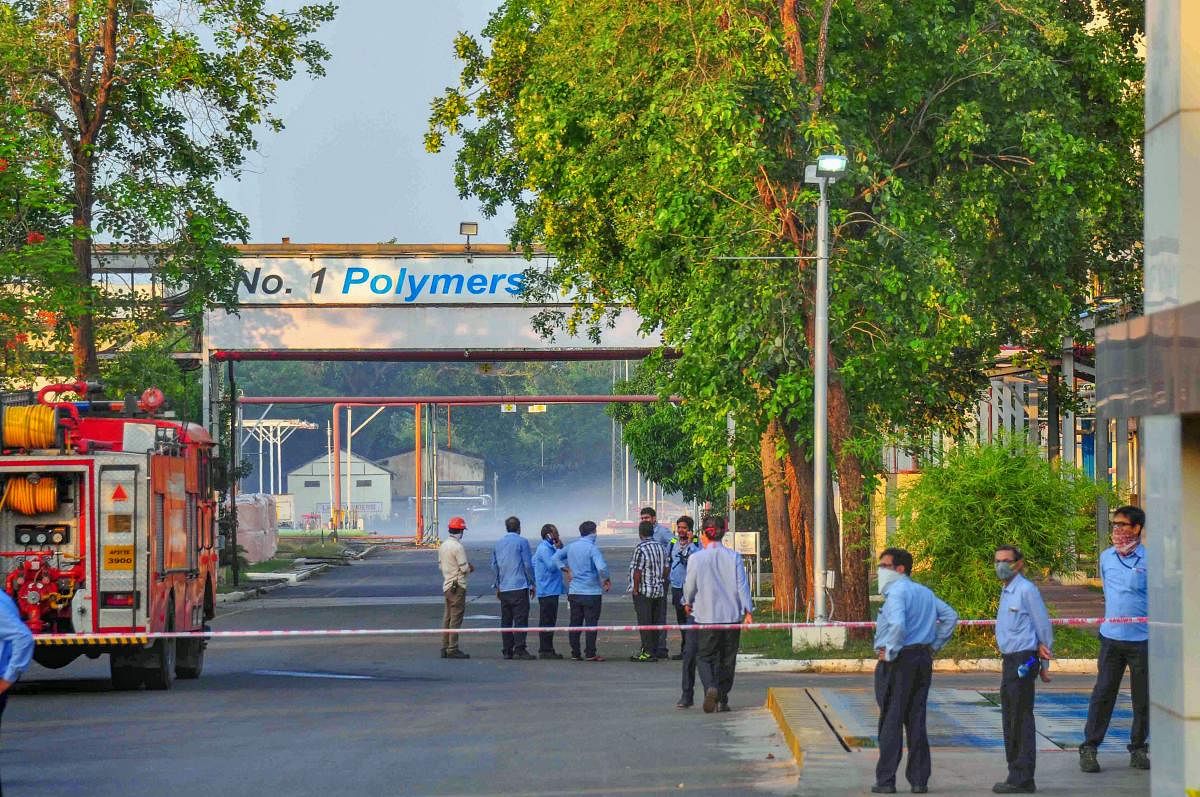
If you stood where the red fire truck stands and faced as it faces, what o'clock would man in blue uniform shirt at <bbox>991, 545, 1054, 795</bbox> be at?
The man in blue uniform shirt is roughly at 5 o'clock from the red fire truck.

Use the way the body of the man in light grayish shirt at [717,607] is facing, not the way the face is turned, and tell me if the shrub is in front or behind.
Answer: in front

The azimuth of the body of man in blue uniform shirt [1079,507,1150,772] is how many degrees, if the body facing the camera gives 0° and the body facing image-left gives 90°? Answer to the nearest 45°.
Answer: approximately 0°

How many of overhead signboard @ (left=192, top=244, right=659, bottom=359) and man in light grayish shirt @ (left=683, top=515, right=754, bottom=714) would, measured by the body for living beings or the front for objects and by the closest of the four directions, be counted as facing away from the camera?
1

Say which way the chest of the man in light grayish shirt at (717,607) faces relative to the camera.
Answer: away from the camera

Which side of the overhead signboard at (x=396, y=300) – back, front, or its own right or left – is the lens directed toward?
front

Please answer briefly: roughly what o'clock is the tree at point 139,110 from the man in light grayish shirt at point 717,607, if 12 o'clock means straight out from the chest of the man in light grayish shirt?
The tree is roughly at 11 o'clock from the man in light grayish shirt.

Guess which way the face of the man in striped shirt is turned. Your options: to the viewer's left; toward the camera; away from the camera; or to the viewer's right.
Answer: away from the camera

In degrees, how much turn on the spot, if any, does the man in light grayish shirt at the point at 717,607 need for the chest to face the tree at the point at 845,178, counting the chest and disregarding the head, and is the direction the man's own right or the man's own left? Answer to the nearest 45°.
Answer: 0° — they already face it

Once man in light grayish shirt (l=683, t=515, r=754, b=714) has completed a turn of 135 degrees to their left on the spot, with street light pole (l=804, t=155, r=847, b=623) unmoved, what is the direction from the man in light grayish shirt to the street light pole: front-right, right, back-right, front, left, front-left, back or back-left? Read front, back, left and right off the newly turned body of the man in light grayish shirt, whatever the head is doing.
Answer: back-right

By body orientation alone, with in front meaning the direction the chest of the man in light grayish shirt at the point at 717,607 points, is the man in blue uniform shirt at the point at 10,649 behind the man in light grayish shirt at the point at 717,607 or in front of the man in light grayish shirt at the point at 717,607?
behind

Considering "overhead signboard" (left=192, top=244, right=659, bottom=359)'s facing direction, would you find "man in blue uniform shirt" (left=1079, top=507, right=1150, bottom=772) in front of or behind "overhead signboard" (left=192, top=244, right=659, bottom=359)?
in front

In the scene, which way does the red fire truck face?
away from the camera

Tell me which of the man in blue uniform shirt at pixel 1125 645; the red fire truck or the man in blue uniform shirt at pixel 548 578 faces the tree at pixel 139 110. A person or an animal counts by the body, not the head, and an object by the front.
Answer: the red fire truck

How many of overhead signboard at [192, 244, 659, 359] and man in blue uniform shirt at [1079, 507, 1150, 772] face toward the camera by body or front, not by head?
2
